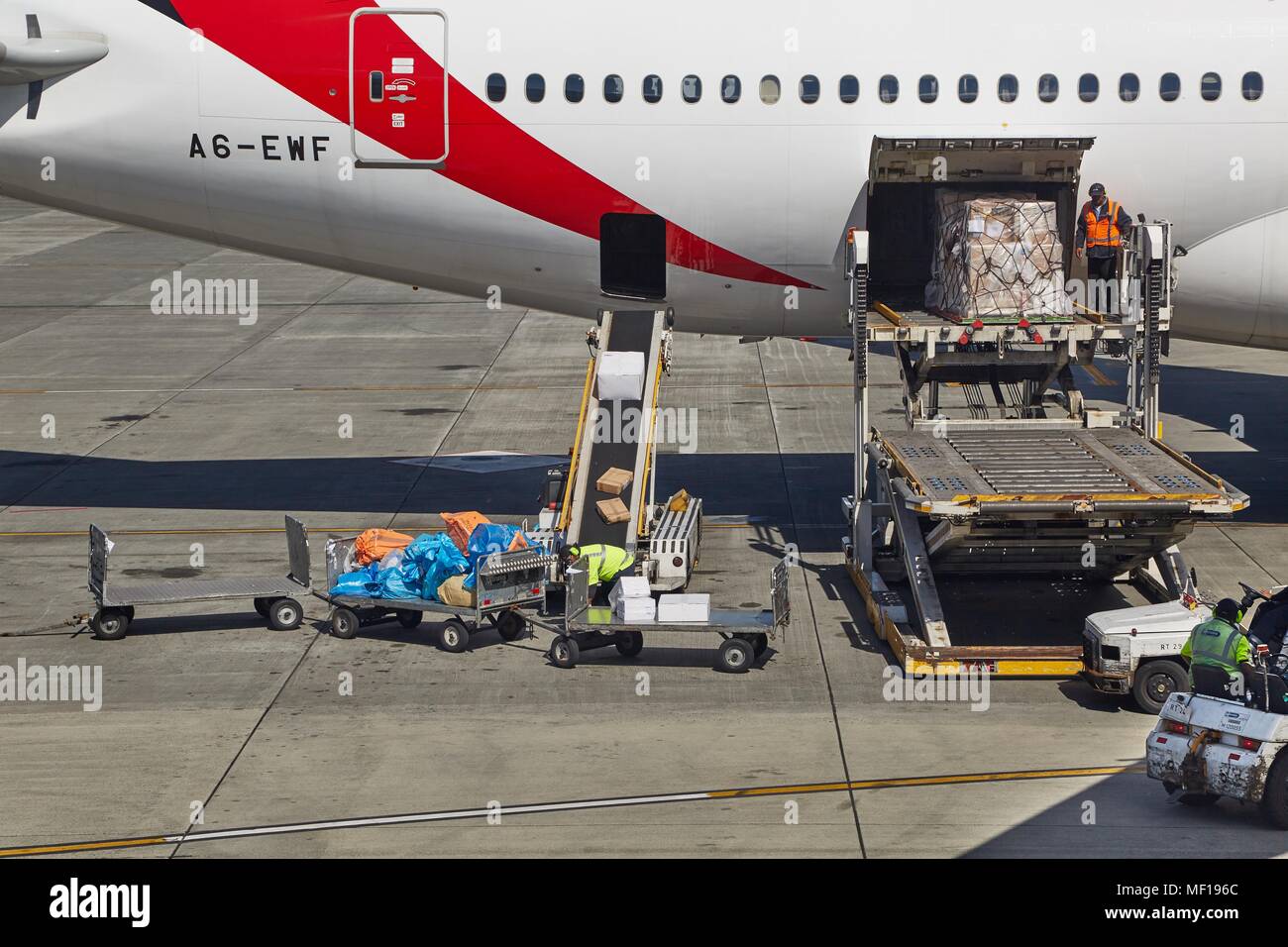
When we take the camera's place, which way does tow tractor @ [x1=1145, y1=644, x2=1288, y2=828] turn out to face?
facing away from the viewer and to the right of the viewer

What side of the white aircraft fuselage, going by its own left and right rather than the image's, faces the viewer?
right

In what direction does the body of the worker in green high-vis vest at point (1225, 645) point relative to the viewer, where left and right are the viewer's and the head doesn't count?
facing away from the viewer and to the right of the viewer

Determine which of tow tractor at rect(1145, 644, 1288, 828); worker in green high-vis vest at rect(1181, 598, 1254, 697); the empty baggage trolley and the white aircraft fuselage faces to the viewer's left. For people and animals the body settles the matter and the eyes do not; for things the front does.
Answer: the empty baggage trolley

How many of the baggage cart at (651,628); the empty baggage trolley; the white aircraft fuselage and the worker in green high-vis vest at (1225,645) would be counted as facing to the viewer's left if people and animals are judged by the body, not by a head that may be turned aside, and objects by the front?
2

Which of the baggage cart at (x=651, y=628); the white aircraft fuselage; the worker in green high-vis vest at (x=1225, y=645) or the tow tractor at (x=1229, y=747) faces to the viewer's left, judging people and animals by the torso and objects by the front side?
the baggage cart

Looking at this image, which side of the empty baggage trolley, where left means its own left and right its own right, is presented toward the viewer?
left

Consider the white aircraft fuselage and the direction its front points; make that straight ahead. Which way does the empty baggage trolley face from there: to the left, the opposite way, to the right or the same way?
the opposite way

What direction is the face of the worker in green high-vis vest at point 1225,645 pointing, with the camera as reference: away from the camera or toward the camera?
away from the camera

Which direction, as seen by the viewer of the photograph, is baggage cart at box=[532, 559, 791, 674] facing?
facing to the left of the viewer

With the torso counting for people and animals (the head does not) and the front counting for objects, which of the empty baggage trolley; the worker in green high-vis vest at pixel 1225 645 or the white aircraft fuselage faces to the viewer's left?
the empty baggage trolley

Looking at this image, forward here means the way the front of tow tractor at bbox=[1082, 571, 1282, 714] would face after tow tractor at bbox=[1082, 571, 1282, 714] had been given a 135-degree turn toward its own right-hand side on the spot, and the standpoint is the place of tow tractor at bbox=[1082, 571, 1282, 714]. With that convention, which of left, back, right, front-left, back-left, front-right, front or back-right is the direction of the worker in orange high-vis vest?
front
